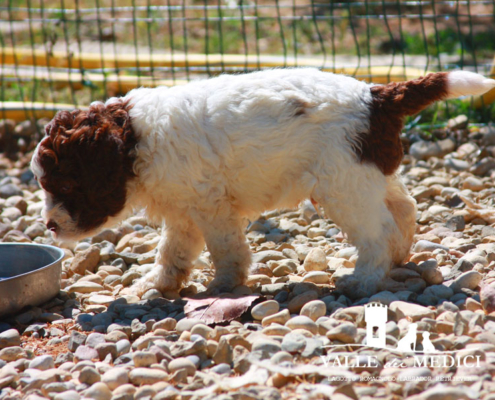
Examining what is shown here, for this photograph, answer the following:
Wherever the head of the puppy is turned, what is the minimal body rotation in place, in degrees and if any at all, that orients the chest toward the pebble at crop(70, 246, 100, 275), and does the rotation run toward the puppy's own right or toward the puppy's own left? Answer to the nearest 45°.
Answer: approximately 45° to the puppy's own right

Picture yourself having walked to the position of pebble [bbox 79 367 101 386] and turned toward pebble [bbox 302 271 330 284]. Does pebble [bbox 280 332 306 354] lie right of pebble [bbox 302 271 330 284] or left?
right

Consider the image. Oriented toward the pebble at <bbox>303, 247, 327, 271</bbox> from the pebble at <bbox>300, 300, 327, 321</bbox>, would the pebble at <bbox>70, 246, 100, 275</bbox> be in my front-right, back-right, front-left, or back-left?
front-left

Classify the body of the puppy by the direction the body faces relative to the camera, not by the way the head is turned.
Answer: to the viewer's left

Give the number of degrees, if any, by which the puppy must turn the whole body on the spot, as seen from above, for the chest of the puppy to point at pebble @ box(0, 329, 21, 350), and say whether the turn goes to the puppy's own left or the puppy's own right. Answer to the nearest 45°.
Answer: approximately 45° to the puppy's own left

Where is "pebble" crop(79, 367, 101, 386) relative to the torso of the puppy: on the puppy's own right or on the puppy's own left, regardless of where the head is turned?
on the puppy's own left

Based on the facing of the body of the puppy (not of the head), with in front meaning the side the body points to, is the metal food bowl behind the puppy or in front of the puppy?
in front

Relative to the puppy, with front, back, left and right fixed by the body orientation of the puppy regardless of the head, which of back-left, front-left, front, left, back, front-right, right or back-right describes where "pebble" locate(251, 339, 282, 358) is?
left

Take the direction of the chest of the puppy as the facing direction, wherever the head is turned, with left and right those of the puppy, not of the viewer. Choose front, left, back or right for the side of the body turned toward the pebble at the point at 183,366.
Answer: left

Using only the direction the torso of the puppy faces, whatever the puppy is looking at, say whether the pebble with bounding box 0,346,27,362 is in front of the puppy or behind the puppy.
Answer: in front

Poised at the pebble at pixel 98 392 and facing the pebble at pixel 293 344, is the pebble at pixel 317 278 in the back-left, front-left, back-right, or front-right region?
front-left
